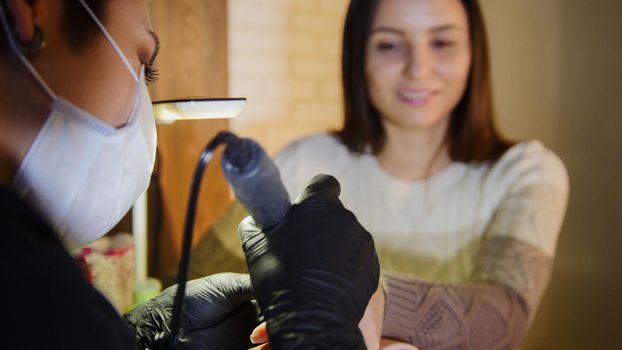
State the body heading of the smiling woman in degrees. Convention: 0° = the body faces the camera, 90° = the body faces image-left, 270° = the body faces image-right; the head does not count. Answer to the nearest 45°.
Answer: approximately 0°

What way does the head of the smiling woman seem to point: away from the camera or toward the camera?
toward the camera

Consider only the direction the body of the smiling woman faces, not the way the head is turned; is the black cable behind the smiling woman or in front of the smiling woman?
in front
